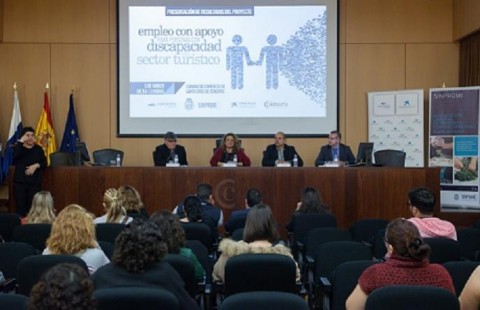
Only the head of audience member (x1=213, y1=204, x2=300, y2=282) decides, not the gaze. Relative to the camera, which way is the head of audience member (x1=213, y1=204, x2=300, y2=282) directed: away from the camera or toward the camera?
away from the camera

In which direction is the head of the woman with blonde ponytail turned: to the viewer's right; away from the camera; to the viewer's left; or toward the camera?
away from the camera

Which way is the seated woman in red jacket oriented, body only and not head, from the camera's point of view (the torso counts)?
toward the camera

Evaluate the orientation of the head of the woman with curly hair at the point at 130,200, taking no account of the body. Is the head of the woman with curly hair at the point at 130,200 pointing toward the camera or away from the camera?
away from the camera

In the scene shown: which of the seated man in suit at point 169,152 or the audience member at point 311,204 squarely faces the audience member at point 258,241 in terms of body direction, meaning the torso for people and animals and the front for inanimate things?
the seated man in suit

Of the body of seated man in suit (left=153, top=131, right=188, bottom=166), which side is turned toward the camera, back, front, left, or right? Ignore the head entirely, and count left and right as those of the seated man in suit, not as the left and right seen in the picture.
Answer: front

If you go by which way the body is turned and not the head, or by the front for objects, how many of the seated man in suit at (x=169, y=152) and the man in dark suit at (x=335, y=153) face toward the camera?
2

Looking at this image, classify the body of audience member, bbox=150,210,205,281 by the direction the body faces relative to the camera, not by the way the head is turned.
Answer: away from the camera

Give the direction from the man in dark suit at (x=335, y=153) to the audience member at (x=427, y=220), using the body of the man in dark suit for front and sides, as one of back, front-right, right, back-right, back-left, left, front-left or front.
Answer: front

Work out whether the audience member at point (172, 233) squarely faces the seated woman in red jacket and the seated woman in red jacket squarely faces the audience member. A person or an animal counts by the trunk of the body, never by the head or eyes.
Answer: yes

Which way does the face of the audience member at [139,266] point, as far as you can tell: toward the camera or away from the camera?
away from the camera

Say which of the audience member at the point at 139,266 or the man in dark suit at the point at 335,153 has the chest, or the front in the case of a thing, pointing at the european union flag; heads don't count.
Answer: the audience member

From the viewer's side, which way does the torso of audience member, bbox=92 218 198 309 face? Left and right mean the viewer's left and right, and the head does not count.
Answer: facing away from the viewer

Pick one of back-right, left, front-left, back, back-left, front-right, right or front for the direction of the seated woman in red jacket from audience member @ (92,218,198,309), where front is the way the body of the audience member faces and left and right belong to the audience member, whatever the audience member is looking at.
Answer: front

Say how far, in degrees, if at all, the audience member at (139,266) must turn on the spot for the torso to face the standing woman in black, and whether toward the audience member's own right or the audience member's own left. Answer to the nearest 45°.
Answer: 0° — they already face them

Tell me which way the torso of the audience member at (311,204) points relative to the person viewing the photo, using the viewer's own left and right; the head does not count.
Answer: facing away from the viewer

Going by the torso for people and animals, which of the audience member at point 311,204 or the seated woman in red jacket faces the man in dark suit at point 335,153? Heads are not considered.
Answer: the audience member

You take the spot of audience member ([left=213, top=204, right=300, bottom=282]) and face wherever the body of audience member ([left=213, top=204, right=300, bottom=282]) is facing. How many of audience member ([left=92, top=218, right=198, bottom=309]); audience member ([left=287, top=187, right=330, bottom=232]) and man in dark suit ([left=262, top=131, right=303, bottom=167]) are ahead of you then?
2

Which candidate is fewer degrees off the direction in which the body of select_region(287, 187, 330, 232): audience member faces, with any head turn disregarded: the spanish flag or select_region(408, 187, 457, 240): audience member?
the spanish flag

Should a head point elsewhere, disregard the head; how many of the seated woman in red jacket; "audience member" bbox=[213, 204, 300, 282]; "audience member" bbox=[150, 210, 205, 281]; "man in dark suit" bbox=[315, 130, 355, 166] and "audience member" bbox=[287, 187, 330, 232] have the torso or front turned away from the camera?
3

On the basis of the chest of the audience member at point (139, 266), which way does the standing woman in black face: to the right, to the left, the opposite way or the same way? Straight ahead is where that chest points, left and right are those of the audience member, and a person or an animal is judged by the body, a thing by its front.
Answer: the opposite way

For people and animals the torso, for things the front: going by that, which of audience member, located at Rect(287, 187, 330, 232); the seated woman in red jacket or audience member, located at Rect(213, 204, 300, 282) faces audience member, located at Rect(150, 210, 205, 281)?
the seated woman in red jacket

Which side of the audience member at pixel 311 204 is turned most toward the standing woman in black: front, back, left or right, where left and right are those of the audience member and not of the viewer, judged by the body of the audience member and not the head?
left
